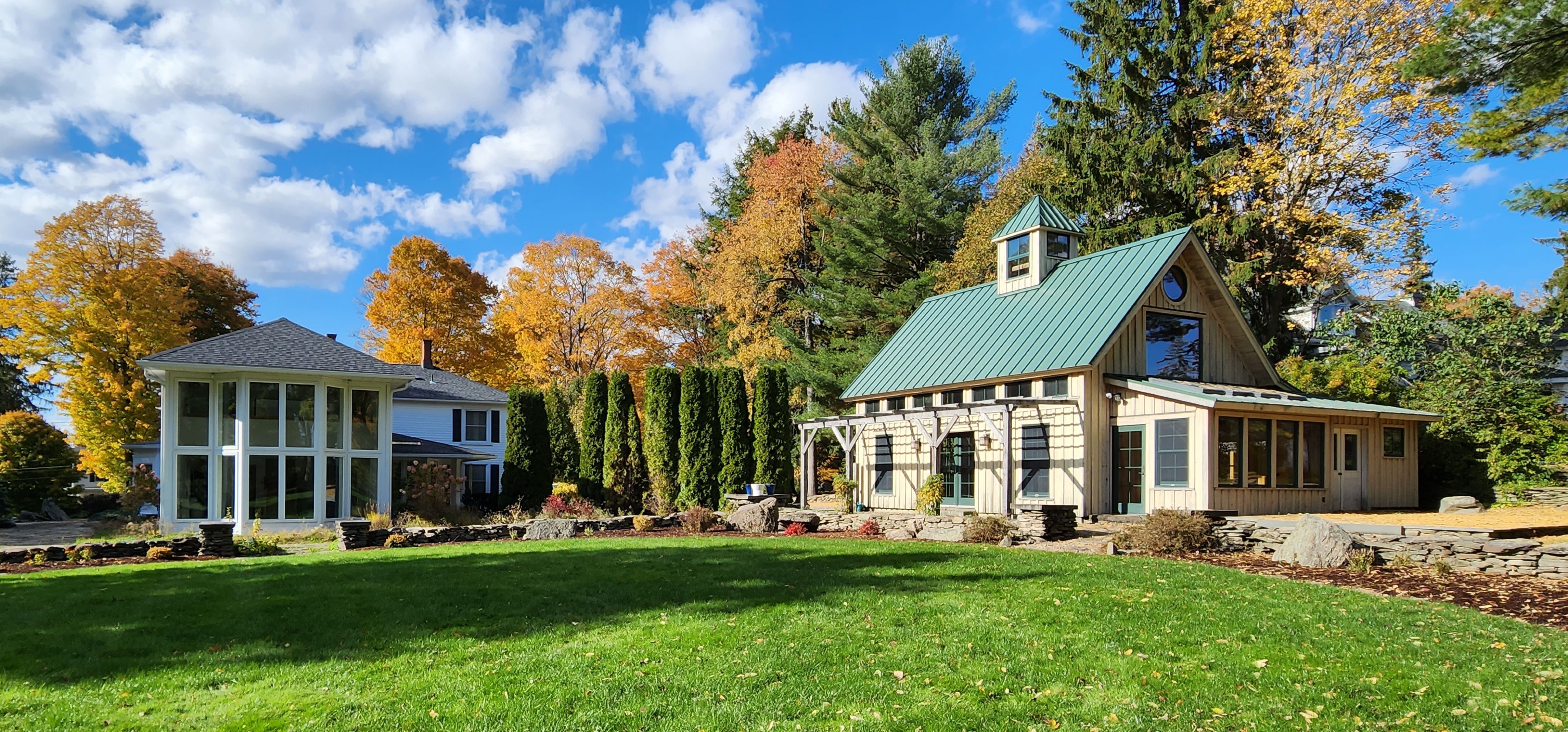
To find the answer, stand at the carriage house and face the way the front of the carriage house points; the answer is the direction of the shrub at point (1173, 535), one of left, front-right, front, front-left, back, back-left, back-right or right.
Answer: front-left

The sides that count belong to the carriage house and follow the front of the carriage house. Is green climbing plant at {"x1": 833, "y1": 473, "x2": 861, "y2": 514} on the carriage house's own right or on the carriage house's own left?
on the carriage house's own right

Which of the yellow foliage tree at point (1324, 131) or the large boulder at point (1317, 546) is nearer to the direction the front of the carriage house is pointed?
the large boulder

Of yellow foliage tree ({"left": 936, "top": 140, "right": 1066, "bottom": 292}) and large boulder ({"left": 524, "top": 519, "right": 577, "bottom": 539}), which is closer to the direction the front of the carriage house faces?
the large boulder

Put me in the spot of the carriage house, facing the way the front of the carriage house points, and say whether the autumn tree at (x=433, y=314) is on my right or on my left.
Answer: on my right
